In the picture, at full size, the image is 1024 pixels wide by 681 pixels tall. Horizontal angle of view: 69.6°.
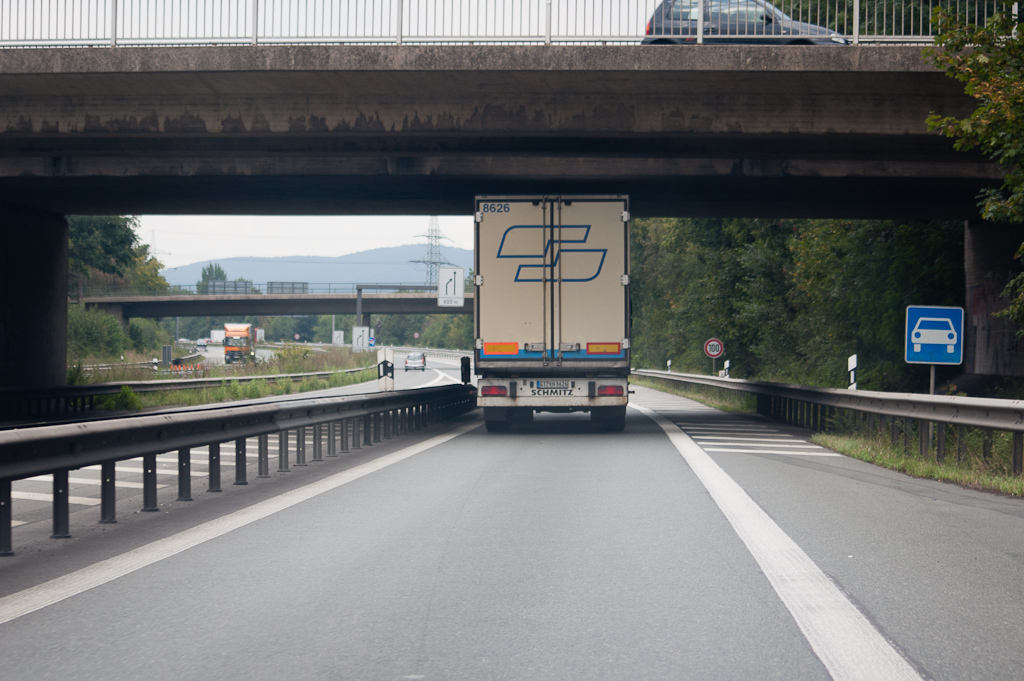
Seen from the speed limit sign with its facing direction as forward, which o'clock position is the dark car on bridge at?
The dark car on bridge is roughly at 12 o'clock from the speed limit sign.

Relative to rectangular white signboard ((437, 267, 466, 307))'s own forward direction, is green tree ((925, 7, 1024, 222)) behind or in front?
in front

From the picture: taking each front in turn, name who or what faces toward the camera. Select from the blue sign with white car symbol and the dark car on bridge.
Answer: the blue sign with white car symbol

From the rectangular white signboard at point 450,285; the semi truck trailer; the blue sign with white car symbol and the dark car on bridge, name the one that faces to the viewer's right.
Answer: the dark car on bridge

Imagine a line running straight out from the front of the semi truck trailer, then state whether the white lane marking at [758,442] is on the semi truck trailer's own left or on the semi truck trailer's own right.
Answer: on the semi truck trailer's own right

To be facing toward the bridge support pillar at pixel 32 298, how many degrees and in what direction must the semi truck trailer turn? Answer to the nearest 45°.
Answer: approximately 90° to its left

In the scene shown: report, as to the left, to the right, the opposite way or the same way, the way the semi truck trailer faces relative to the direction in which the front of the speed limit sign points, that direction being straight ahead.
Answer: the opposite way

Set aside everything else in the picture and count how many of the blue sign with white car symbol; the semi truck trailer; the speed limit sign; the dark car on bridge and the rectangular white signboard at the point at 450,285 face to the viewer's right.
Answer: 1

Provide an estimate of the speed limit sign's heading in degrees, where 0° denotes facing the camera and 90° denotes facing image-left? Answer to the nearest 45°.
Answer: approximately 0°

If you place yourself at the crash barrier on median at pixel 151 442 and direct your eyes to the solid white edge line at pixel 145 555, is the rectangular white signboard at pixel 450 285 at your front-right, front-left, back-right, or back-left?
back-left

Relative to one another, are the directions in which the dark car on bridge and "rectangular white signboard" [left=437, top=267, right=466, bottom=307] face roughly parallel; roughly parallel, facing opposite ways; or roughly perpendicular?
roughly perpendicular

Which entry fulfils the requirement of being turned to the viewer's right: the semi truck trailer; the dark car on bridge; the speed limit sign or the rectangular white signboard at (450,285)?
the dark car on bridge

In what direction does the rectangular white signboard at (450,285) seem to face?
toward the camera

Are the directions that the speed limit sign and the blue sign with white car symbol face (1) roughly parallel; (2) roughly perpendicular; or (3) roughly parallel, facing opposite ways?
roughly parallel

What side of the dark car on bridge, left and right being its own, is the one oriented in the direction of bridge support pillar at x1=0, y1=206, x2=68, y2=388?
back

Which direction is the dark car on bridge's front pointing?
to the viewer's right

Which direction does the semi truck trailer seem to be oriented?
away from the camera
